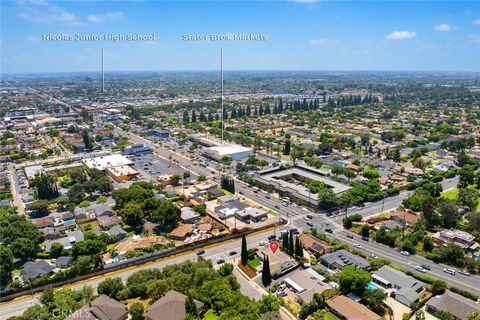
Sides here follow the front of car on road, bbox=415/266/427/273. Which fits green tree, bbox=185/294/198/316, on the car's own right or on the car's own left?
on the car's own right

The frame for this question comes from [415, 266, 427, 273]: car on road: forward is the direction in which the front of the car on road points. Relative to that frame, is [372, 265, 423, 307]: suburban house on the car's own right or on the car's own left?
on the car's own right

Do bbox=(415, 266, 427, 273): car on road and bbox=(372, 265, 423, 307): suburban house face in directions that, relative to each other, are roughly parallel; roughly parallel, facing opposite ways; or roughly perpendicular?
roughly perpendicular

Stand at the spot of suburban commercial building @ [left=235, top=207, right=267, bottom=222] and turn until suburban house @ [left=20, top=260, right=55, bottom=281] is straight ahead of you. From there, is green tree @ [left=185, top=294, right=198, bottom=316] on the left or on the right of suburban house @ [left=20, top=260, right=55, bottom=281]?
left

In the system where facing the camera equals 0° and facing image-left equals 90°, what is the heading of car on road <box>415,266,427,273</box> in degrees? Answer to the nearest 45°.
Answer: approximately 315°
